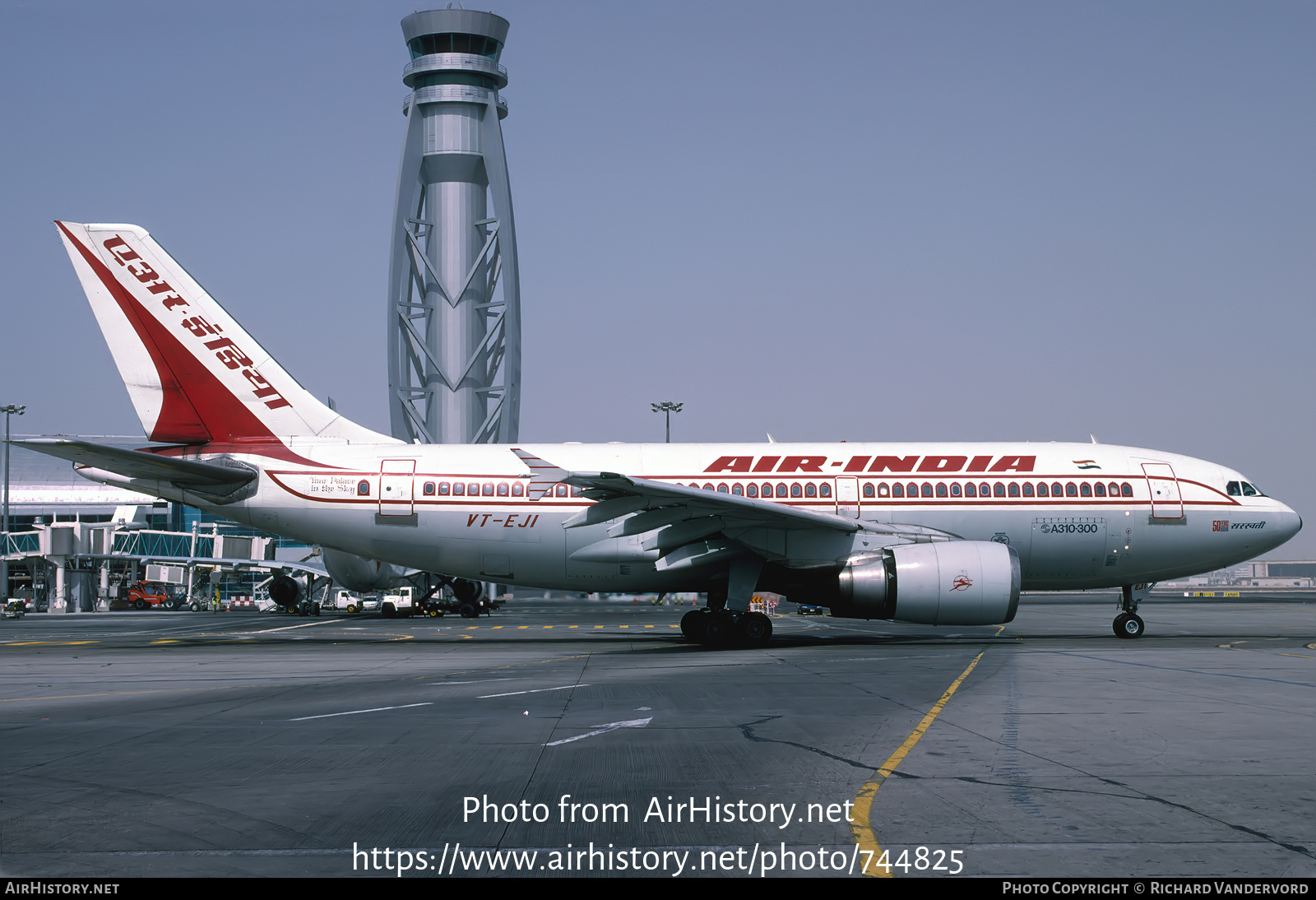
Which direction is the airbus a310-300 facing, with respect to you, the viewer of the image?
facing to the right of the viewer

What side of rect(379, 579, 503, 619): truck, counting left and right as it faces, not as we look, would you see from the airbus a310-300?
left

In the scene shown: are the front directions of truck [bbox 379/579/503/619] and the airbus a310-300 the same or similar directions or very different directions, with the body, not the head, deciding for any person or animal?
very different directions

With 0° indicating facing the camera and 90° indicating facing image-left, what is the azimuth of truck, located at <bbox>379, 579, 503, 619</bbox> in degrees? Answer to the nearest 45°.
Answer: approximately 90°

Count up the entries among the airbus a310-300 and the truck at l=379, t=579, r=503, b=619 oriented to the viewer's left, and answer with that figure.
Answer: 1

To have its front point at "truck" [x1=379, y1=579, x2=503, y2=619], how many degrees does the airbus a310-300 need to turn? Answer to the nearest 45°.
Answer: approximately 90° to its left

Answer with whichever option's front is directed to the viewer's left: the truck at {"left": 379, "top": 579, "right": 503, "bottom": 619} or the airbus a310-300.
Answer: the truck
